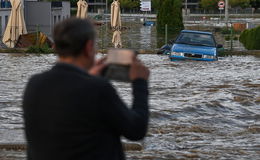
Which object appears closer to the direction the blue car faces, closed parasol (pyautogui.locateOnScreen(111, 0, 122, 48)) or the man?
the man

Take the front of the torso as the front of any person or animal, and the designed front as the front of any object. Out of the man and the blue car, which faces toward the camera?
the blue car

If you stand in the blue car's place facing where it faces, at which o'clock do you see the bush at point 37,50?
The bush is roughly at 4 o'clock from the blue car.

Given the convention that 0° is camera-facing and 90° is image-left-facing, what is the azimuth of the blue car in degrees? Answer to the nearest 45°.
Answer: approximately 0°

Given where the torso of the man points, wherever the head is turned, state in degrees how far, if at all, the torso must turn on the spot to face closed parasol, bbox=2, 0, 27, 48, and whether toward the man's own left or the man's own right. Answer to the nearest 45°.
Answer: approximately 45° to the man's own left

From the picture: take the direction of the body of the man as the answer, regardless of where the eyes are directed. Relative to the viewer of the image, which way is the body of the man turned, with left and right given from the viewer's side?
facing away from the viewer and to the right of the viewer

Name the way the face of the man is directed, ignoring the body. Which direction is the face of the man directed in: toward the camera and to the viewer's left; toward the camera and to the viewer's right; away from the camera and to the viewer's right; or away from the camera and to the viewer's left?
away from the camera and to the viewer's right

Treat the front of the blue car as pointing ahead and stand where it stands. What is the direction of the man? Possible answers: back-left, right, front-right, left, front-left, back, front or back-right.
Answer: front

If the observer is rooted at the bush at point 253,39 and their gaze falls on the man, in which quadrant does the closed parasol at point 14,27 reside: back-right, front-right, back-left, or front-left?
front-right

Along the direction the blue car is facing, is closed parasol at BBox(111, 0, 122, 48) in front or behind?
behind

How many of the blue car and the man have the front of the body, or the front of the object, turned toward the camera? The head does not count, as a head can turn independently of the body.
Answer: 1

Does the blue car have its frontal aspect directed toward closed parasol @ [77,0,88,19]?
no
